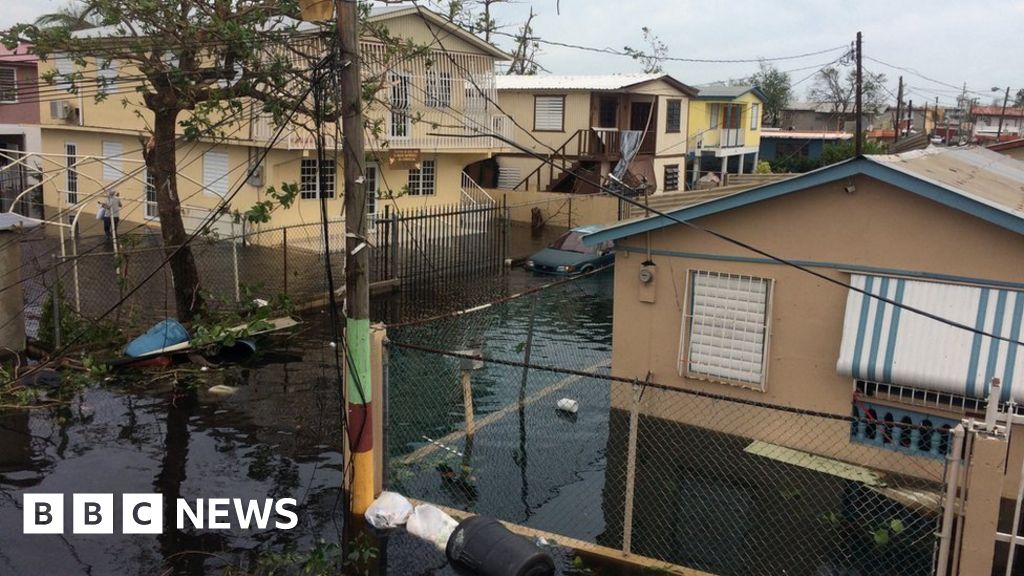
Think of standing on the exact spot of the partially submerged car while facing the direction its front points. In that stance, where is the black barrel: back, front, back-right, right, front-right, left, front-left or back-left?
front-left

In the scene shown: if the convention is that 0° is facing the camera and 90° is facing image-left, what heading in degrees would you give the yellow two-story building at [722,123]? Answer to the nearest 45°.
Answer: approximately 315°

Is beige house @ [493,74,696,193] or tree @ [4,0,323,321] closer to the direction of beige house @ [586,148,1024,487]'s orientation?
the tree

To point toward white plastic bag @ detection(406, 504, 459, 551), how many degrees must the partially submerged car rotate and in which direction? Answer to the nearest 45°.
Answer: approximately 45° to its left

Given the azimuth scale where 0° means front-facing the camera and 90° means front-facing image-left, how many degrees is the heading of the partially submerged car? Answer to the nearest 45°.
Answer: approximately 45°

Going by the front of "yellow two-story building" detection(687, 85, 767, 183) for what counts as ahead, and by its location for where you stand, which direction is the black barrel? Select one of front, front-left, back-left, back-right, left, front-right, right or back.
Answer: front-right

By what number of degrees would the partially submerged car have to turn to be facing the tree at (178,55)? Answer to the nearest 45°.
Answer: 0° — it already faces it

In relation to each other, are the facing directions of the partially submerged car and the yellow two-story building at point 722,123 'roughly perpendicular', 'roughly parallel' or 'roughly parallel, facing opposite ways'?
roughly perpendicular

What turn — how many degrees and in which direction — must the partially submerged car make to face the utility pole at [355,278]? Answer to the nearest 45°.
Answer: approximately 45° to its left

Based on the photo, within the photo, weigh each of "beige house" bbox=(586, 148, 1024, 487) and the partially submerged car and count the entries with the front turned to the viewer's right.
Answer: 0

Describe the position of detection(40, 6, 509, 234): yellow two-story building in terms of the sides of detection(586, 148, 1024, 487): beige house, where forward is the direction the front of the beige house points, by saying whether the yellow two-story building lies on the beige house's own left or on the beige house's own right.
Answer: on the beige house's own right

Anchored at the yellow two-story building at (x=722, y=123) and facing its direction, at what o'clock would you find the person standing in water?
The person standing in water is roughly at 2 o'clock from the yellow two-story building.
